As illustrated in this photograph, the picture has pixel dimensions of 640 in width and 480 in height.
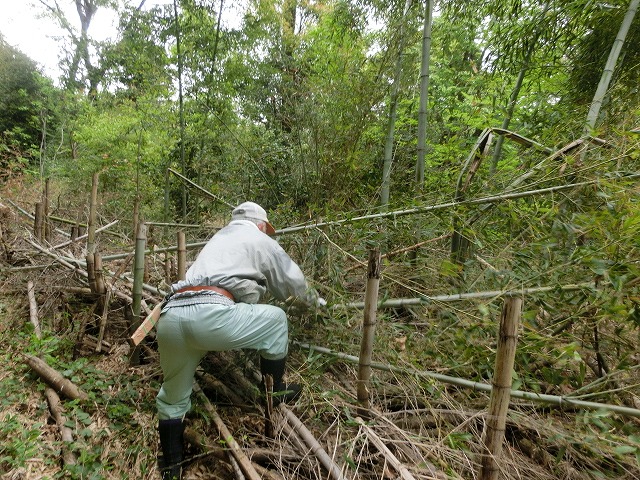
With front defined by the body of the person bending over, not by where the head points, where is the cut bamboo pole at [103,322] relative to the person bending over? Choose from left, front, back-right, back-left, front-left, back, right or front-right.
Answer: left

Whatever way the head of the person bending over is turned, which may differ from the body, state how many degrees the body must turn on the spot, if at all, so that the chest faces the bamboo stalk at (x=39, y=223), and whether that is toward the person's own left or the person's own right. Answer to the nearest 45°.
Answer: approximately 90° to the person's own left

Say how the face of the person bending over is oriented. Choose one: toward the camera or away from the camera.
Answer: away from the camera

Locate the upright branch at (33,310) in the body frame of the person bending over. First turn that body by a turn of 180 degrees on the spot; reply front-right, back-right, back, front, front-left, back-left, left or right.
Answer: right

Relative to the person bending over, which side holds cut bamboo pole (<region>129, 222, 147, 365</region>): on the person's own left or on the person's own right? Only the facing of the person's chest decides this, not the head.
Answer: on the person's own left

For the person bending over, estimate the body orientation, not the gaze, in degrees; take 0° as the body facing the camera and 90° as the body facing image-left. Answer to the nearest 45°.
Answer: approximately 225°

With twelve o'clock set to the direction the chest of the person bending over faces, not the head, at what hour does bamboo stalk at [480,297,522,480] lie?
The bamboo stalk is roughly at 3 o'clock from the person bending over.

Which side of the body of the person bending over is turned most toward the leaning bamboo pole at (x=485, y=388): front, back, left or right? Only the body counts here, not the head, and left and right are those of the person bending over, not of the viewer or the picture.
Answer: right

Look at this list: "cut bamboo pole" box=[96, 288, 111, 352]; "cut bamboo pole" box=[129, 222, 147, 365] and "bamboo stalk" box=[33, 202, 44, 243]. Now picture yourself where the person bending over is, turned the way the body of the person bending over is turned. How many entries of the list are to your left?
3

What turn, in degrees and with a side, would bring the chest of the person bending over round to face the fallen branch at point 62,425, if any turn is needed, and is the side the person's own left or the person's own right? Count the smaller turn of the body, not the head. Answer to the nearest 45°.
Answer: approximately 135° to the person's own left
